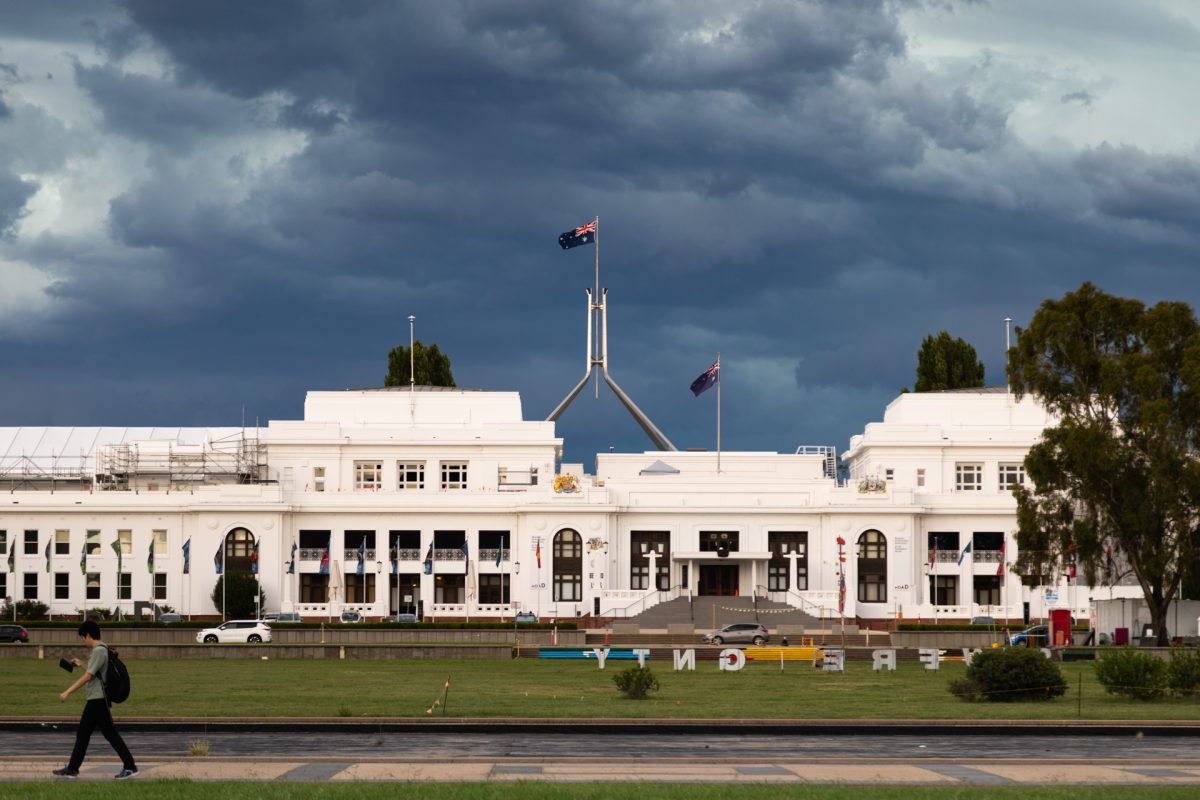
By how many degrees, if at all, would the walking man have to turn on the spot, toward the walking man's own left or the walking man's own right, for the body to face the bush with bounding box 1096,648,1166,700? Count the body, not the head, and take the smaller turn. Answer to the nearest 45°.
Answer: approximately 135° to the walking man's own right

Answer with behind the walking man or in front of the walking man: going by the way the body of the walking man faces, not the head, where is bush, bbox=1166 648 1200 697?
behind

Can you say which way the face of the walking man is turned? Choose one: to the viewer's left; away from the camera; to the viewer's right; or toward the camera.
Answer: to the viewer's left

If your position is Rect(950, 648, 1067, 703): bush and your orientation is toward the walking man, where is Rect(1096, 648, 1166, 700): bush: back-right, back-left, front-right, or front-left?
back-left

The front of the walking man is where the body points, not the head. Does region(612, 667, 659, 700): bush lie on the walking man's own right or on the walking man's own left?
on the walking man's own right

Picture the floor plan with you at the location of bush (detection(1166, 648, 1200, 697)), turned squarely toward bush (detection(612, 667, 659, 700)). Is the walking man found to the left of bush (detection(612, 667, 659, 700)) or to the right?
left

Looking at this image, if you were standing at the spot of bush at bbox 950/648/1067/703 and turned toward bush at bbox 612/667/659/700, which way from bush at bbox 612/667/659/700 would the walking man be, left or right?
left

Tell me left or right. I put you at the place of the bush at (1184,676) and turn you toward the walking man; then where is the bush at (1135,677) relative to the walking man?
right

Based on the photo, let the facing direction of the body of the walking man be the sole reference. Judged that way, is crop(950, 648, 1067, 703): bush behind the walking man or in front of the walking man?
behind

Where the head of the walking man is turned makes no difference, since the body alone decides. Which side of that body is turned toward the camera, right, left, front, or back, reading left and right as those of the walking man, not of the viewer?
left
